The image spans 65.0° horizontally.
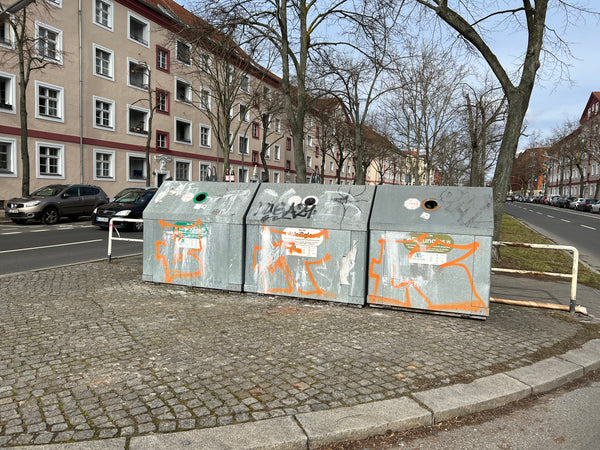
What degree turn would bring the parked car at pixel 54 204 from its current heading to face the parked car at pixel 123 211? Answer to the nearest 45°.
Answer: approximately 90° to its left

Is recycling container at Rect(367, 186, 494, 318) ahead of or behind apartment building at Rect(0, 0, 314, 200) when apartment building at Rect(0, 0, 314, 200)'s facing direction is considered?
ahead

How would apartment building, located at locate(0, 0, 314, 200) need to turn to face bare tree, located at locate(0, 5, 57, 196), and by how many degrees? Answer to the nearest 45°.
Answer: approximately 45° to its right

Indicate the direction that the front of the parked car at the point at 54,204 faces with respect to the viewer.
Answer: facing the viewer and to the left of the viewer

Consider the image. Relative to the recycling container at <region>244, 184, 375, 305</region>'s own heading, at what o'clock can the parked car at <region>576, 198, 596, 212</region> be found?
The parked car is roughly at 7 o'clock from the recycling container.

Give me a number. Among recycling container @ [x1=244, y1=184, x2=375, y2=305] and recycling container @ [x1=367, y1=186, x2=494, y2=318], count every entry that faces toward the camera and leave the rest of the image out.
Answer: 2

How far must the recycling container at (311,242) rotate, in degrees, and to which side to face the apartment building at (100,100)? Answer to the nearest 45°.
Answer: approximately 135° to its right

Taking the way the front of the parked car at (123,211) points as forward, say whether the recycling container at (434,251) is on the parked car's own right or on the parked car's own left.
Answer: on the parked car's own left

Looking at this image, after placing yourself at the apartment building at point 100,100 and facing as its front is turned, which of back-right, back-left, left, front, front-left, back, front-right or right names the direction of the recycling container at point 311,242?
front-right

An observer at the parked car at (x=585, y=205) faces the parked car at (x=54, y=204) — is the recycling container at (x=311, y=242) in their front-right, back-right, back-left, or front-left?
front-left

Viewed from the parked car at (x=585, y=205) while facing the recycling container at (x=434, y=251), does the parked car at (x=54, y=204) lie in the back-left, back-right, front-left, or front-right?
front-right

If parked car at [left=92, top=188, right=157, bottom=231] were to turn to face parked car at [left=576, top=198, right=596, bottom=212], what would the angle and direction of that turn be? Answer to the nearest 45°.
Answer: approximately 135° to its left

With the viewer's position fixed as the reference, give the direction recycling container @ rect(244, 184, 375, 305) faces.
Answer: facing the viewer

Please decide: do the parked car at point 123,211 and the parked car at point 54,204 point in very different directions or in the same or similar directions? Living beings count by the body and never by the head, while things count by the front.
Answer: same or similar directions

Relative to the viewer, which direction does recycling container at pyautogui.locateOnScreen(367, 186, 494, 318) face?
toward the camera
